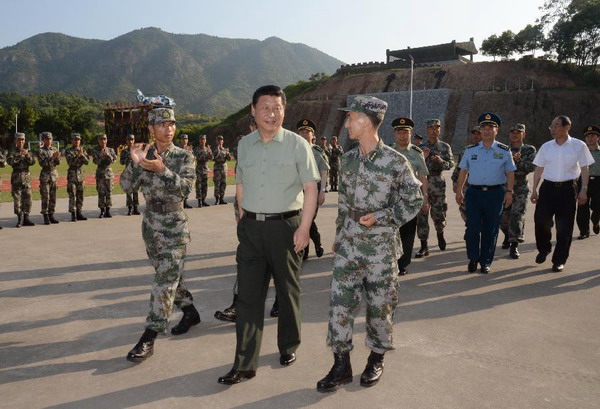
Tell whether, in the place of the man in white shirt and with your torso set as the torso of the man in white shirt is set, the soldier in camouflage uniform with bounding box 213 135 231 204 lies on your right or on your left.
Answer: on your right

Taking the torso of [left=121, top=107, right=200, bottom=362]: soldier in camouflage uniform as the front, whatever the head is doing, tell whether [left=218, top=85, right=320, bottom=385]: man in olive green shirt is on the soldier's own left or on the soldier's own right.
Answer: on the soldier's own left

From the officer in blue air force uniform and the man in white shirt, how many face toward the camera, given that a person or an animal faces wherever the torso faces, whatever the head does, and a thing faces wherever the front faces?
2

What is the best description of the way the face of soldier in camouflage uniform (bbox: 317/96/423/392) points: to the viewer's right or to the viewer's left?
to the viewer's left

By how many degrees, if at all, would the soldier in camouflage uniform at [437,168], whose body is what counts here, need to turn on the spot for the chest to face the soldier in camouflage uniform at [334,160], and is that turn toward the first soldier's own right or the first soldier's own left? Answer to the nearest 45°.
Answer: approximately 135° to the first soldier's own right

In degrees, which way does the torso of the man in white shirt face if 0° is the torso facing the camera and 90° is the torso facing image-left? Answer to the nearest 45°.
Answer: approximately 0°

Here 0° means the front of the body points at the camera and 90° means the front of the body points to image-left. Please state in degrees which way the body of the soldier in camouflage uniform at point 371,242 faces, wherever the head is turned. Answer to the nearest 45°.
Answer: approximately 45°

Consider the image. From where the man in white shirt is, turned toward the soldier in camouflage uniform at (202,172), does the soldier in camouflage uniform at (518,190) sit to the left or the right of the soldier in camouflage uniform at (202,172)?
right
